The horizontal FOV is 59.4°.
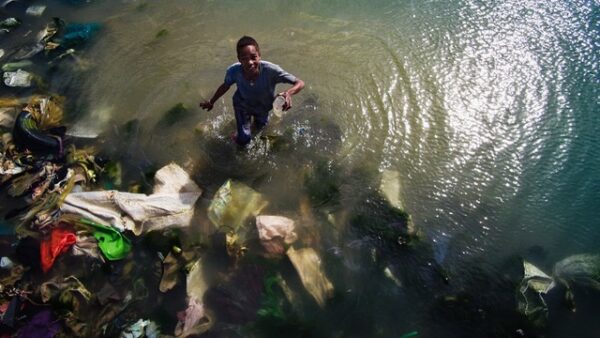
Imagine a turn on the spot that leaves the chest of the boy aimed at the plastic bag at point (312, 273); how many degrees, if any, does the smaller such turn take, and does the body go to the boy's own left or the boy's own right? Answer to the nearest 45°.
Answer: approximately 45° to the boy's own left

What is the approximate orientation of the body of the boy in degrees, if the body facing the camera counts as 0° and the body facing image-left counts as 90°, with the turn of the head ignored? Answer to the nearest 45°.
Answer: approximately 0°
